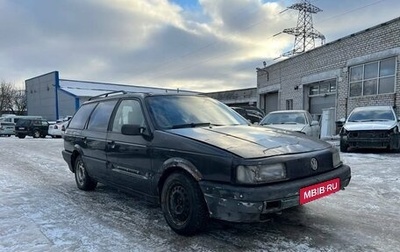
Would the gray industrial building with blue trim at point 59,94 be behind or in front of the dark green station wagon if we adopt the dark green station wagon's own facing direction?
behind

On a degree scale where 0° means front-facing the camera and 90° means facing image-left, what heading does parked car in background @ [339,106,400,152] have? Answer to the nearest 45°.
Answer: approximately 0°

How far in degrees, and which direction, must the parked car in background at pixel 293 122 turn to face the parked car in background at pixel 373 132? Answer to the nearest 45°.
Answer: approximately 135° to its left

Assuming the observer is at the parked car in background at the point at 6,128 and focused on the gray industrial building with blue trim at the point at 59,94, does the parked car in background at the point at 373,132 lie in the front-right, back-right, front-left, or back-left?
back-right

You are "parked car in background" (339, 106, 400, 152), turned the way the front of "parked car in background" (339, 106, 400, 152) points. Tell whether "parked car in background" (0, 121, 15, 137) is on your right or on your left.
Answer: on your right

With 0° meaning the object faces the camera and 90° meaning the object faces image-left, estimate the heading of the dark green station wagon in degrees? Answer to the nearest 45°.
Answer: approximately 315°

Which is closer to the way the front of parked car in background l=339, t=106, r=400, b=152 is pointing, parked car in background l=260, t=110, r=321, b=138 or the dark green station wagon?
the dark green station wagon

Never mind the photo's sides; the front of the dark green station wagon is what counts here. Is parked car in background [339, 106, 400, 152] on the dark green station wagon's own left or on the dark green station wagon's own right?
on the dark green station wagon's own left
